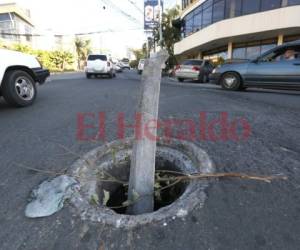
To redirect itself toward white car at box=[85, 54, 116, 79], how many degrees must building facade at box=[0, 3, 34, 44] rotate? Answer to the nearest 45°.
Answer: approximately 45° to its right

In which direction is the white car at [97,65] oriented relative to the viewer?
away from the camera

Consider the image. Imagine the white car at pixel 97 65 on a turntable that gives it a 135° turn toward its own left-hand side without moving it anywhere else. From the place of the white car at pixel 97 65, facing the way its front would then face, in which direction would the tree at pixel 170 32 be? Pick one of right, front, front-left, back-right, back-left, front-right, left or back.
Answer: back

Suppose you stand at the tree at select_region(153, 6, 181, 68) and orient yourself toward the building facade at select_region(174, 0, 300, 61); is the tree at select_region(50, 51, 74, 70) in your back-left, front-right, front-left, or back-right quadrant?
back-right

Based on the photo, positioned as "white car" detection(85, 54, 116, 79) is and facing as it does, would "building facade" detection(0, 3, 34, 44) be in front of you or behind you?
in front

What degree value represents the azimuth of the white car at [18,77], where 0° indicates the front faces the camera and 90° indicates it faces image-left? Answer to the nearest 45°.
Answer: approximately 270°

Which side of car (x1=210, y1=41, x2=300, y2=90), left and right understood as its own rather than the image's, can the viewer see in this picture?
left

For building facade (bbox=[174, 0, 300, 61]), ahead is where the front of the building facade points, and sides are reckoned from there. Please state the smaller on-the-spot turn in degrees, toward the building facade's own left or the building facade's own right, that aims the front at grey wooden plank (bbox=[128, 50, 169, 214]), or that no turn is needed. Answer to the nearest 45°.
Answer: approximately 45° to the building facade's own left

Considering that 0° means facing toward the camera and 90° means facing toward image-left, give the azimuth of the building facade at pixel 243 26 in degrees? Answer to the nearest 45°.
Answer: approximately 45°

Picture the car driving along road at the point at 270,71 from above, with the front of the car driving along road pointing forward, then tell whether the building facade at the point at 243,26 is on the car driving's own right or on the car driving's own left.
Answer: on the car driving's own right

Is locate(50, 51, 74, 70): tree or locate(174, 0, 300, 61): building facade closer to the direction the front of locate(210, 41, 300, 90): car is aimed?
the tree

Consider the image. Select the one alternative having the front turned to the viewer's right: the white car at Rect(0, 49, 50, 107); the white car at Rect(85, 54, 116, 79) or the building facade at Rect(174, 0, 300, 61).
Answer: the white car at Rect(0, 49, 50, 107)

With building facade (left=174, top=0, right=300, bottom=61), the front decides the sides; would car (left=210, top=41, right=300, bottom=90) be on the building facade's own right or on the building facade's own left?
on the building facade's own left

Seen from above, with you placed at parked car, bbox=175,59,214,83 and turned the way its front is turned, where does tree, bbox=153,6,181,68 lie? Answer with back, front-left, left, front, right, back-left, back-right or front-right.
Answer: front-left

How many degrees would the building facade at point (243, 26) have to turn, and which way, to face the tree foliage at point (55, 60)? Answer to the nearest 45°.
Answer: approximately 45° to its right

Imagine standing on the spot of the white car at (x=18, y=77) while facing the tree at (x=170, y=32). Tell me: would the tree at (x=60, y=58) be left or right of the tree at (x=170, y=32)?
left
